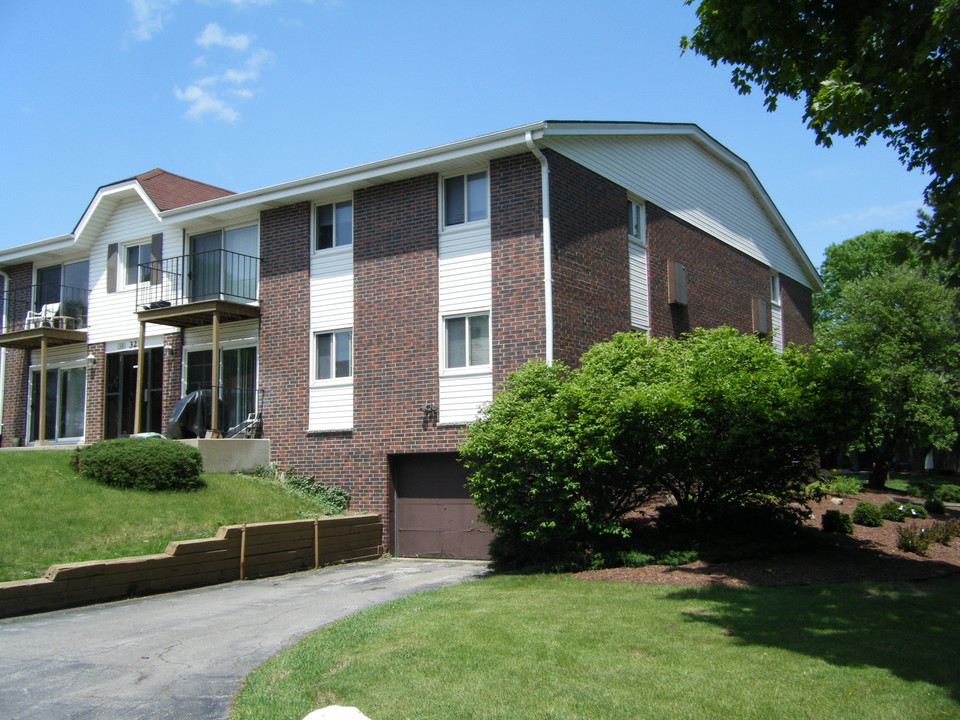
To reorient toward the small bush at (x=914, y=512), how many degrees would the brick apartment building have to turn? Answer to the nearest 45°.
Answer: approximately 135° to its left

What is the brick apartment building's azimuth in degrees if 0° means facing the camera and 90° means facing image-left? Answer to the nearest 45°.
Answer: approximately 45°

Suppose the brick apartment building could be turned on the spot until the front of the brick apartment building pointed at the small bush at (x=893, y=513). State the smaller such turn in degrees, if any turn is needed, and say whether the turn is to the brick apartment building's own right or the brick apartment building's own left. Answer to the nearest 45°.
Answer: approximately 135° to the brick apartment building's own left

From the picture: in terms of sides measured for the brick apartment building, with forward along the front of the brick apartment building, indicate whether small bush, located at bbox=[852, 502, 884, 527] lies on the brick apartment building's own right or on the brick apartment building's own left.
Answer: on the brick apartment building's own left

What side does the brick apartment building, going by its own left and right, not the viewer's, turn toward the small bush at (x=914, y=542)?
left

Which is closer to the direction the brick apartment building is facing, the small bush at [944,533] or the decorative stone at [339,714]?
the decorative stone

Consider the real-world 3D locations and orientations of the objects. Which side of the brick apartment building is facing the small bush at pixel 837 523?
left
